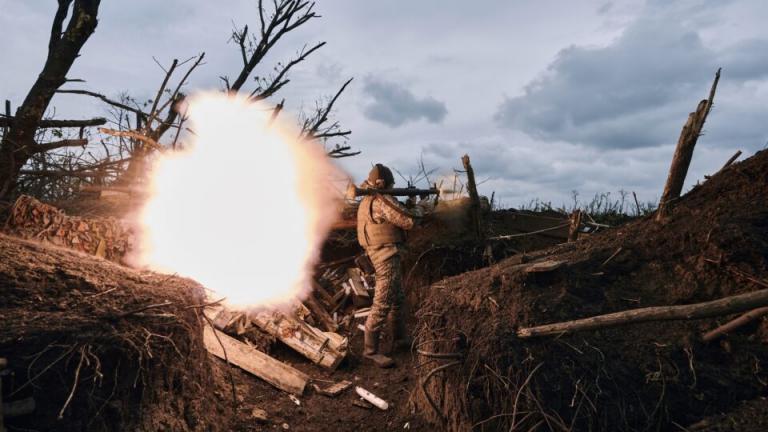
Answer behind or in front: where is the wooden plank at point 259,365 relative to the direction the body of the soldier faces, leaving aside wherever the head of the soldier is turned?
behind

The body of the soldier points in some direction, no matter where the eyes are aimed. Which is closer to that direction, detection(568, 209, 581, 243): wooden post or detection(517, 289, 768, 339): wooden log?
the wooden post

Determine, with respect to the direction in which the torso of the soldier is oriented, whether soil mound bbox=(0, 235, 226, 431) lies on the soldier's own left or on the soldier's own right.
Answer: on the soldier's own right

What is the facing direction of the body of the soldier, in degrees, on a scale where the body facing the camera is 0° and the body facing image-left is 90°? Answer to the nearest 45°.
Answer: approximately 270°

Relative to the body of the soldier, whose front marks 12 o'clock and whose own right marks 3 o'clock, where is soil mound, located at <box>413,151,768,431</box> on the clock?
The soil mound is roughly at 2 o'clock from the soldier.

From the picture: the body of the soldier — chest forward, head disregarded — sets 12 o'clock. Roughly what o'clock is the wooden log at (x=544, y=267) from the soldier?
The wooden log is roughly at 2 o'clock from the soldier.

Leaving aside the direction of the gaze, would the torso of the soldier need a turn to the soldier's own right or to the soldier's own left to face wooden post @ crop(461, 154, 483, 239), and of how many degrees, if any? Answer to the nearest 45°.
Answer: approximately 45° to the soldier's own left

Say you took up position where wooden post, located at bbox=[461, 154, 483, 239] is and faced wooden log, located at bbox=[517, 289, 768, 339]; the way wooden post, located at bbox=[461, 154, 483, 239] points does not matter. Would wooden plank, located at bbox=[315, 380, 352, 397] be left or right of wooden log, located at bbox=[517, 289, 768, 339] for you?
right
